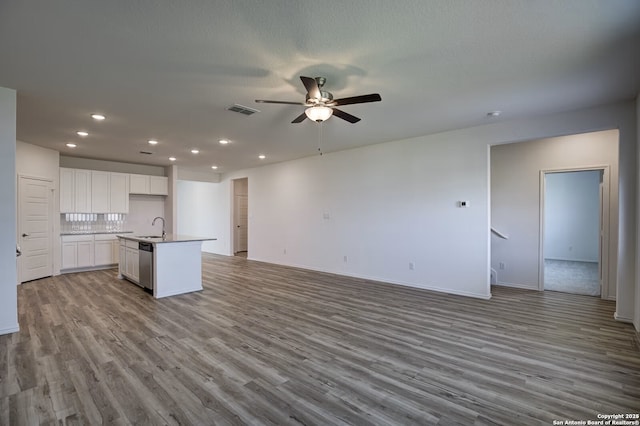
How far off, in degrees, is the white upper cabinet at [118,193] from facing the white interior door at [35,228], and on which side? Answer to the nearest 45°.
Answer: approximately 45° to its right

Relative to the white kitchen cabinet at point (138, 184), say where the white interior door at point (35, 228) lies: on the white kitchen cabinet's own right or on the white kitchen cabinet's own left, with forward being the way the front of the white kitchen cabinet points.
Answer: on the white kitchen cabinet's own right

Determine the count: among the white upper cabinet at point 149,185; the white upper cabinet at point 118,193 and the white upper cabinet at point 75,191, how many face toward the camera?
3

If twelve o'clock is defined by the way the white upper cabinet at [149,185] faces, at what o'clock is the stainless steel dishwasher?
The stainless steel dishwasher is roughly at 12 o'clock from the white upper cabinet.

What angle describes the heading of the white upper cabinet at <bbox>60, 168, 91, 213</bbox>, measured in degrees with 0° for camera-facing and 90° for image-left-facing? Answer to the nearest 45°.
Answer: approximately 0°

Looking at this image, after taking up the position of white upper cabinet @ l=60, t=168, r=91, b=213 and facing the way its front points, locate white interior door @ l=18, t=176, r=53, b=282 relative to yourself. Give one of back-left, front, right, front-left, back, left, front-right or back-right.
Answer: front-right

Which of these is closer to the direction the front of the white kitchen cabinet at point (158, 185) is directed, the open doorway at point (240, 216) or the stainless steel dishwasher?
the stainless steel dishwasher
